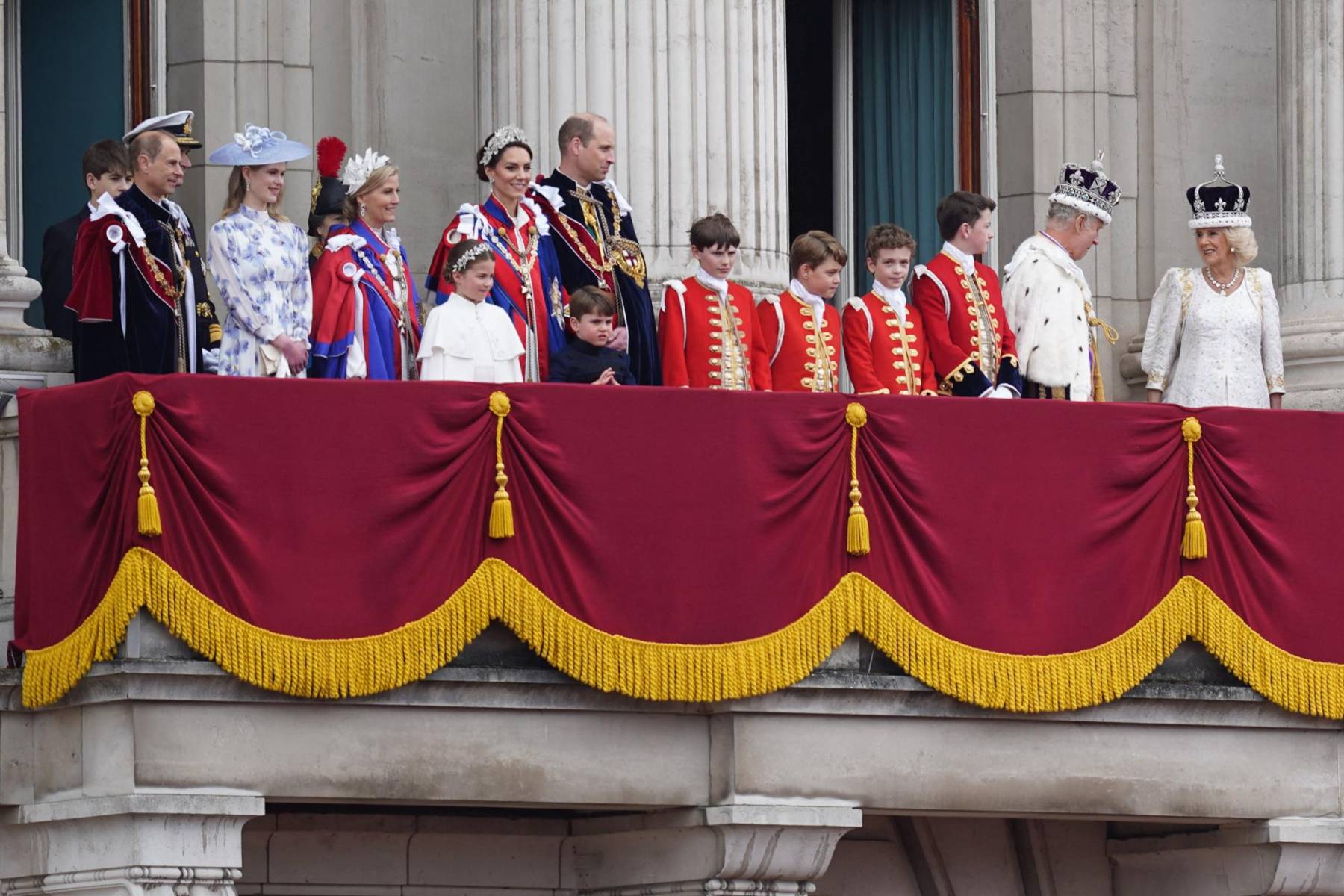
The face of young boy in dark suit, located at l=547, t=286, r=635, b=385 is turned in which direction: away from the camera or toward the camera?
toward the camera

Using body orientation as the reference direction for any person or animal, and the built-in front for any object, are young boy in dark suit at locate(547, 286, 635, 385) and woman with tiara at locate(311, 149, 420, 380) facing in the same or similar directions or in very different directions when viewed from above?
same or similar directions

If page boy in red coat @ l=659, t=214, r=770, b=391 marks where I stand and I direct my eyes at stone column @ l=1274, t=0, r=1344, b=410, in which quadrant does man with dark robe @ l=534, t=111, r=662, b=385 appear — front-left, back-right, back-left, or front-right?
back-left

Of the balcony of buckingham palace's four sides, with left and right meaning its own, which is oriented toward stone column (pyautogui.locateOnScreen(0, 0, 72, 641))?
right

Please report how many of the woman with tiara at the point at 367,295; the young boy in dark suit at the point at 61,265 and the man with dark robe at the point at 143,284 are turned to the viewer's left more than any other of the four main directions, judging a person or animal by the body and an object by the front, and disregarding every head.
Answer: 0

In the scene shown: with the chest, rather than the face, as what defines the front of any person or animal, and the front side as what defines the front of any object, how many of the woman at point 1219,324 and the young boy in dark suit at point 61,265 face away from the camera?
0

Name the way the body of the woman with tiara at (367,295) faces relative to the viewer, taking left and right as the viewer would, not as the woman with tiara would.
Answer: facing the viewer and to the right of the viewer

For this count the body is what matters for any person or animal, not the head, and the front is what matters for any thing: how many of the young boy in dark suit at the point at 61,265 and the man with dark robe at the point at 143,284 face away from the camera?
0

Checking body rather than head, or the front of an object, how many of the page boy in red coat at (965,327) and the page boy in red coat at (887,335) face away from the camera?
0

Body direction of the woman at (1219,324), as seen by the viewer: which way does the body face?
toward the camera

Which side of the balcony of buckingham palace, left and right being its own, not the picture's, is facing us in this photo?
front

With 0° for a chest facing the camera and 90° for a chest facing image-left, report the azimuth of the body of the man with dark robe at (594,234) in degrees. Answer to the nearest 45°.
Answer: approximately 315°

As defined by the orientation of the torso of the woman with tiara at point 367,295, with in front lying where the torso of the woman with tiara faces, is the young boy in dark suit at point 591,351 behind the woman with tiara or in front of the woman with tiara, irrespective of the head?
in front
